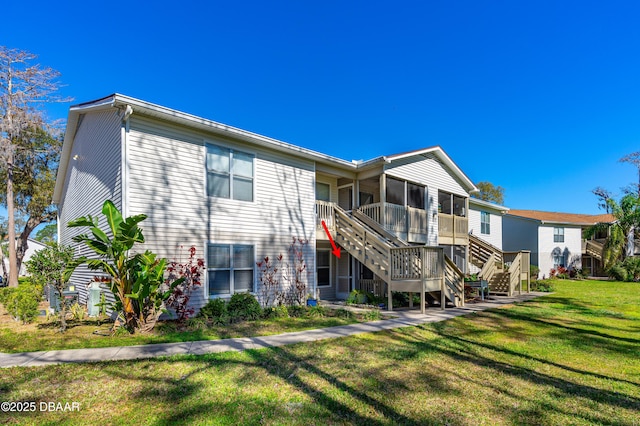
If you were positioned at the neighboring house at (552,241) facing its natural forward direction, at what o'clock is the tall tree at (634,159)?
The tall tree is roughly at 9 o'clock from the neighboring house.

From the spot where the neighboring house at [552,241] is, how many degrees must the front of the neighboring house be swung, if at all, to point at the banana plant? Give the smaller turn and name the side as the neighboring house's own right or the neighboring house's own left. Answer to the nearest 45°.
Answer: approximately 45° to the neighboring house's own right

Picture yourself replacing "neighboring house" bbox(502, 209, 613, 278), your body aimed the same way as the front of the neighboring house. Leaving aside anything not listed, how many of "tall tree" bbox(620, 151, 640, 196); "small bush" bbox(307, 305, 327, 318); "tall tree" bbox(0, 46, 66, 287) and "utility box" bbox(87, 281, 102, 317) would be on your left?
1

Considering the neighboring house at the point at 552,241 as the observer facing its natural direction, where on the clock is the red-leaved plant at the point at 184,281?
The red-leaved plant is roughly at 2 o'clock from the neighboring house.

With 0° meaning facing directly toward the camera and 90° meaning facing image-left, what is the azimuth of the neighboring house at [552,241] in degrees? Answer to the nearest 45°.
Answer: approximately 315°

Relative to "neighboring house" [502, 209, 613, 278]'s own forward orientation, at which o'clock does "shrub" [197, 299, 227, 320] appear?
The shrub is roughly at 2 o'clock from the neighboring house.

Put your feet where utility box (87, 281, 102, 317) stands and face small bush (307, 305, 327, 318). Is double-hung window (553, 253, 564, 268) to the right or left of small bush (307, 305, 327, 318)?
left

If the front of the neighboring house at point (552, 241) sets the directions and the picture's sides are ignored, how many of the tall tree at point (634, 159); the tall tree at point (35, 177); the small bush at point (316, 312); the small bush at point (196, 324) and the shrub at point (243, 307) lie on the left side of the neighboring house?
1

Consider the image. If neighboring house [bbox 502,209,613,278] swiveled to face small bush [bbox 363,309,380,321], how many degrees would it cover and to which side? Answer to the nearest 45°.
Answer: approximately 45° to its right

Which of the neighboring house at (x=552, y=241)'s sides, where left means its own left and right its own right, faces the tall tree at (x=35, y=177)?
right

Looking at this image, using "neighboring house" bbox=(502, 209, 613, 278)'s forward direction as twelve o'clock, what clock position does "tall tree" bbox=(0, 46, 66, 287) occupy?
The tall tree is roughly at 3 o'clock from the neighboring house.

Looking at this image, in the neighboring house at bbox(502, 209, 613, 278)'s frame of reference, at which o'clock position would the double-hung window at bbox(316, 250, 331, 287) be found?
The double-hung window is roughly at 2 o'clock from the neighboring house.

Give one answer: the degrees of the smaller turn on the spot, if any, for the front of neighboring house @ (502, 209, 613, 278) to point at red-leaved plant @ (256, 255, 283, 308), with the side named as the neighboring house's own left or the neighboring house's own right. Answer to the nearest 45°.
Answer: approximately 45° to the neighboring house's own right
